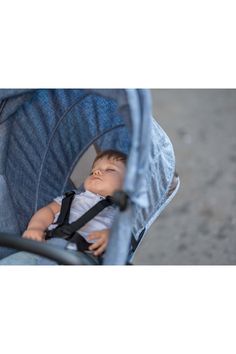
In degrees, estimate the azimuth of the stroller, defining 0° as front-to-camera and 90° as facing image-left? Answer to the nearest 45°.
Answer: approximately 45°
